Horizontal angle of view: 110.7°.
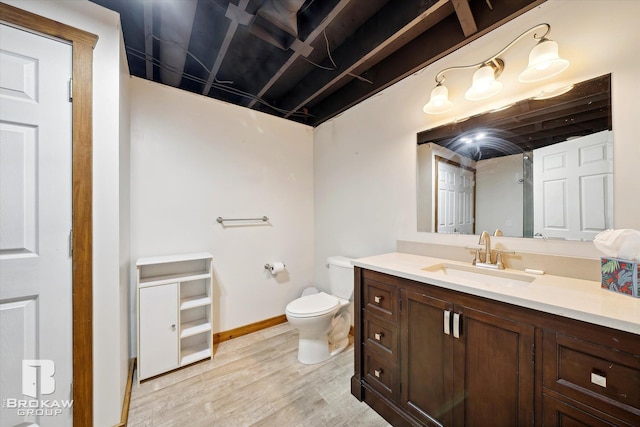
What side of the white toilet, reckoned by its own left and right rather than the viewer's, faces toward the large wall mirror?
left

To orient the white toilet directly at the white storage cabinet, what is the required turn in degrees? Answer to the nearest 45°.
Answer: approximately 45° to its right

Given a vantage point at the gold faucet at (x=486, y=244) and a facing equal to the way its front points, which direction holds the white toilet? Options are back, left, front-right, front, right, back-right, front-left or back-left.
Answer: front-right

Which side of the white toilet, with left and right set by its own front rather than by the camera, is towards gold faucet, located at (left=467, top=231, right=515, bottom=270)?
left

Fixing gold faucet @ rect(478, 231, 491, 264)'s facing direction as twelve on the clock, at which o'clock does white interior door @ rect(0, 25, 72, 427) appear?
The white interior door is roughly at 12 o'clock from the gold faucet.

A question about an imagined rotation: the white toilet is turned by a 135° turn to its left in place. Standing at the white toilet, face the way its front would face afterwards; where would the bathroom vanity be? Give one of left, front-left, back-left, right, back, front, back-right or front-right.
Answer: front-right

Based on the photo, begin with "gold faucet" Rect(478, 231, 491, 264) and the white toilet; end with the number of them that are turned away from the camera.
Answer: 0

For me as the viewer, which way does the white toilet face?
facing the viewer and to the left of the viewer

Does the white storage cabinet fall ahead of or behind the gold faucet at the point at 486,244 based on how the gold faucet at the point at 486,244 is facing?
ahead

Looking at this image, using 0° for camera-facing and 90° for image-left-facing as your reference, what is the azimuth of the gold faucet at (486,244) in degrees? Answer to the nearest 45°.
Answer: approximately 45°

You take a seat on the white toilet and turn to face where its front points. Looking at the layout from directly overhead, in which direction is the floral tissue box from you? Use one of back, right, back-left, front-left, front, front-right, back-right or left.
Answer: left

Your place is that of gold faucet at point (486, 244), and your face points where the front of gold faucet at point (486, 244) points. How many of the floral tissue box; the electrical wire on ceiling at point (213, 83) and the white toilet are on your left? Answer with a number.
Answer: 1

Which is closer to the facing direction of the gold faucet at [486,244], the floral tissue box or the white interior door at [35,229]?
the white interior door
